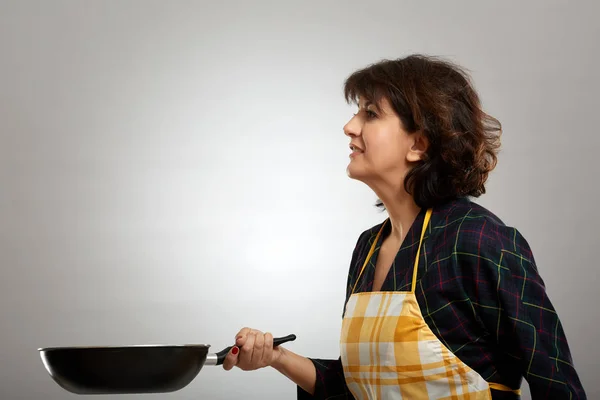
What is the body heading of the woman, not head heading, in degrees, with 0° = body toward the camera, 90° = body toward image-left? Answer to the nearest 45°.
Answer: approximately 45°

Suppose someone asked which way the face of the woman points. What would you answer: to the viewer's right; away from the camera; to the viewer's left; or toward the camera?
to the viewer's left
